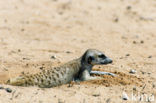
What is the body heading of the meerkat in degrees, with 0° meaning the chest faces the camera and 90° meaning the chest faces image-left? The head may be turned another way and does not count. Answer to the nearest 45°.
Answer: approximately 270°
